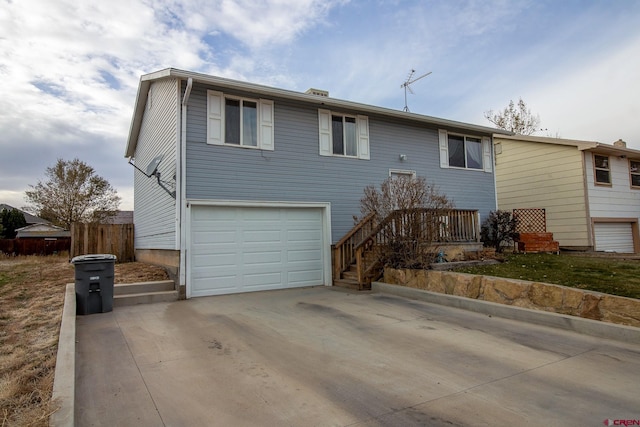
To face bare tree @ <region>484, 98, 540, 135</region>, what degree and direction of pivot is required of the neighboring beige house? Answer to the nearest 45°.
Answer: approximately 135° to its left

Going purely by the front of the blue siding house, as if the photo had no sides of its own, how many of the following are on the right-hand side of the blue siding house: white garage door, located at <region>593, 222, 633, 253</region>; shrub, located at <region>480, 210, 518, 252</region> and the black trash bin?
1

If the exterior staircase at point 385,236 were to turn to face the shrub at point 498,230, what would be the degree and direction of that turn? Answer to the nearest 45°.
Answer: approximately 180°

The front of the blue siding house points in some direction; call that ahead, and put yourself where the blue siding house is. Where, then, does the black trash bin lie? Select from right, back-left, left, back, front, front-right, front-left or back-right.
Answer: right

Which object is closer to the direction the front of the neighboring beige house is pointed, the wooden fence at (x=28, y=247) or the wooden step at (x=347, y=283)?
the wooden step

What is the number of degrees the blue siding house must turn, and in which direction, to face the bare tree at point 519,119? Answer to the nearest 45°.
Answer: approximately 90° to its left

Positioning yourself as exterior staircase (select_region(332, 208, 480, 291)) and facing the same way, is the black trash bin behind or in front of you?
in front

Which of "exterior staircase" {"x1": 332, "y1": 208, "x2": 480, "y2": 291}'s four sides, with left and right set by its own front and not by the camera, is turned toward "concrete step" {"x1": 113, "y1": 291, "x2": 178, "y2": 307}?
front

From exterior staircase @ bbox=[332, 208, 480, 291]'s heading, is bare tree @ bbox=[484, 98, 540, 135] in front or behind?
behind

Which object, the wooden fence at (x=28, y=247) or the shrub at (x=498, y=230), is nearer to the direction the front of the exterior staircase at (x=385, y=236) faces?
the wooden fence
